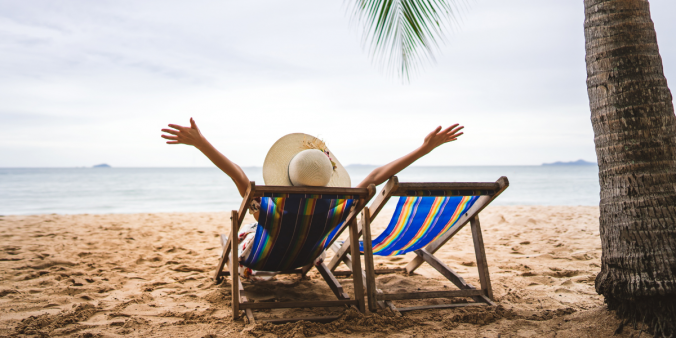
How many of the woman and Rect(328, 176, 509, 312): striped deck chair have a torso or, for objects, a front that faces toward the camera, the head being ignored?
0

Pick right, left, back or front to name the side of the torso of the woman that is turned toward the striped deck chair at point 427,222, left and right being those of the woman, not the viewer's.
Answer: right

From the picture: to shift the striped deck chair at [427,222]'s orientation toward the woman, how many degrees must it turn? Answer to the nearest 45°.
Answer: approximately 45° to its left

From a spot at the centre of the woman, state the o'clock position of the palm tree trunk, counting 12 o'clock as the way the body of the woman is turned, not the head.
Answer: The palm tree trunk is roughly at 4 o'clock from the woman.

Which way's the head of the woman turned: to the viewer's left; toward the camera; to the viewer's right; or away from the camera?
away from the camera

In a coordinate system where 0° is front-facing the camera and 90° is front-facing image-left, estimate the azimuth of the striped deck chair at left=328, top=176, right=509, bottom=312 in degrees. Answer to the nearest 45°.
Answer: approximately 135°

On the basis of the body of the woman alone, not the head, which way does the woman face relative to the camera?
away from the camera
